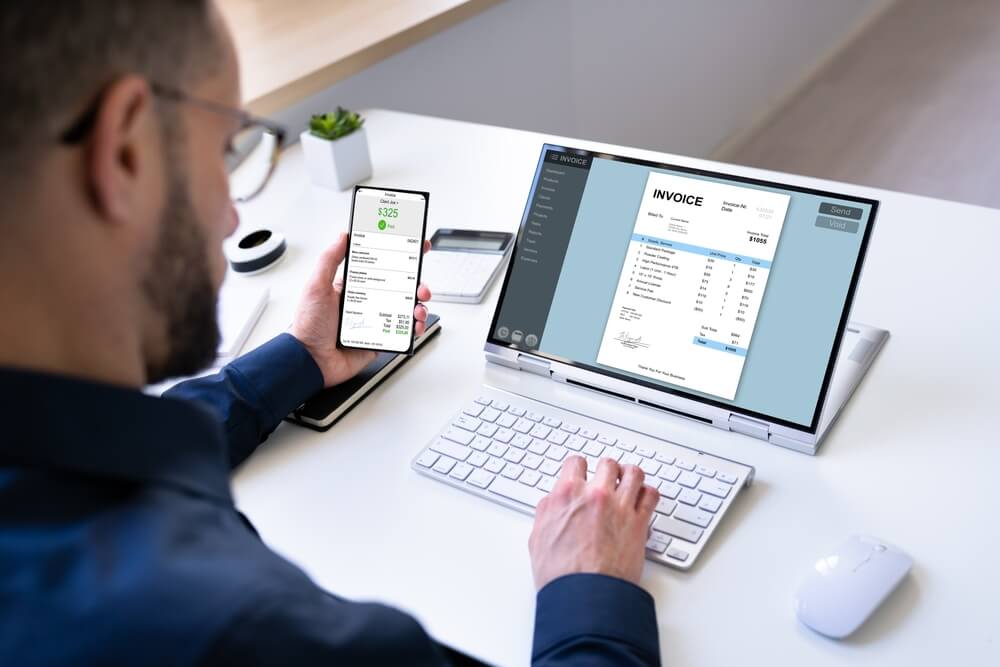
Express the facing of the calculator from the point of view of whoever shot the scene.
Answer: facing the viewer

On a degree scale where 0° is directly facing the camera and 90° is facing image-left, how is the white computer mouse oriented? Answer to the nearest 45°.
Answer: approximately 225°

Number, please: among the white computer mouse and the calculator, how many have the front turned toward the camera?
1

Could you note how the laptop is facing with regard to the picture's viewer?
facing the viewer and to the left of the viewer
